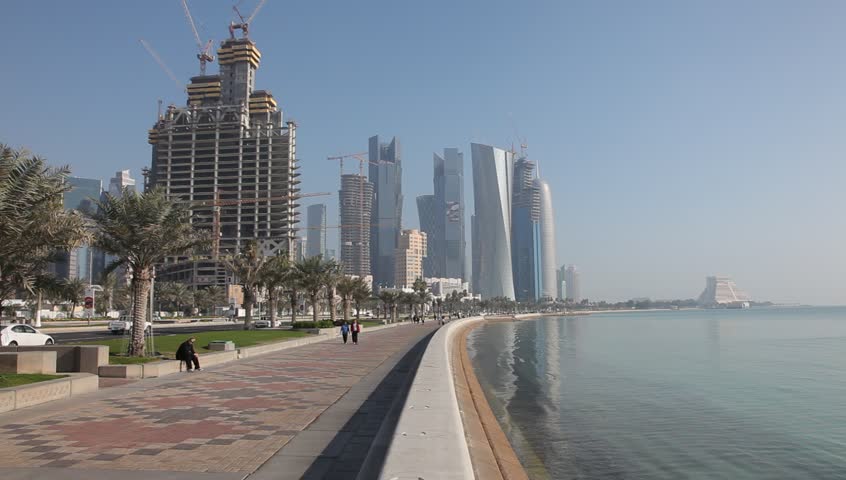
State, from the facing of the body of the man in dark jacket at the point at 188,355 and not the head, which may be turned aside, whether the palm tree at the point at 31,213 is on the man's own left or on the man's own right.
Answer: on the man's own right

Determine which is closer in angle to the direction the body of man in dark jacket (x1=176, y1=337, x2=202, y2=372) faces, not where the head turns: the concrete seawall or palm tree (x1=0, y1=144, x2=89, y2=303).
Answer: the concrete seawall

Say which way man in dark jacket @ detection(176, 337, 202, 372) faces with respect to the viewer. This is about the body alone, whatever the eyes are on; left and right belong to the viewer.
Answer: facing the viewer and to the right of the viewer
